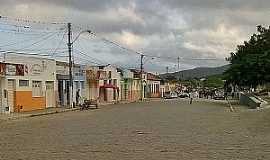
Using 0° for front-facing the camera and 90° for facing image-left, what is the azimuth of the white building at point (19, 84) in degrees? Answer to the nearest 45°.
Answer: approximately 315°
